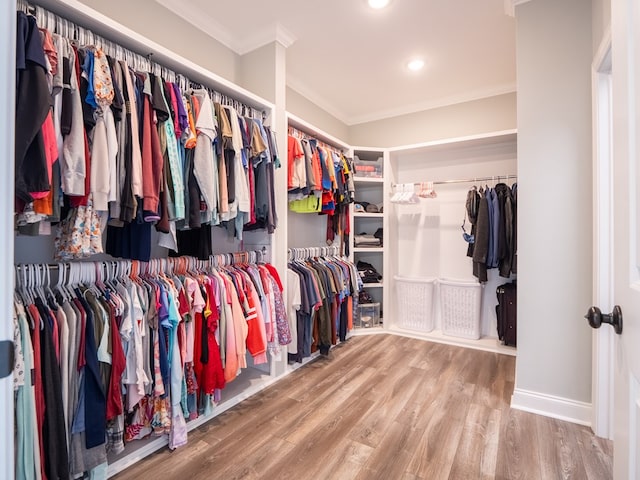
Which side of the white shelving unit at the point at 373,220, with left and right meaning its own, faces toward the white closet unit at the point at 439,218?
left

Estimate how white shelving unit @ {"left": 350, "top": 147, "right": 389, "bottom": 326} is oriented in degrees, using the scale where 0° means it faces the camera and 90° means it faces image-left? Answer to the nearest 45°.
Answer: approximately 0°

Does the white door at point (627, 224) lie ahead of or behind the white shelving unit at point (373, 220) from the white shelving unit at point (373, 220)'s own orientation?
ahead

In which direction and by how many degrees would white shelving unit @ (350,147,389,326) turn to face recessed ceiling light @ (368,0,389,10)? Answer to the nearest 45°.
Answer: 0° — it already faces it

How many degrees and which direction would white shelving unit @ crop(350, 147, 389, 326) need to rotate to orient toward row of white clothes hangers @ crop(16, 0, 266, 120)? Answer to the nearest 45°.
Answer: approximately 45° to its right

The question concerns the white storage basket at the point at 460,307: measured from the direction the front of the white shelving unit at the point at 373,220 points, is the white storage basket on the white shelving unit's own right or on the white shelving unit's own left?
on the white shelving unit's own left

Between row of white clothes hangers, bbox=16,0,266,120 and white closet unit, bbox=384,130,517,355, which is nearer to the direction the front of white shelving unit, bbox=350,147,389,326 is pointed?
the row of white clothes hangers

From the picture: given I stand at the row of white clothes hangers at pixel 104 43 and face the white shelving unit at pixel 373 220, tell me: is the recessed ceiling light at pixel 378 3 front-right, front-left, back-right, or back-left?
front-right
